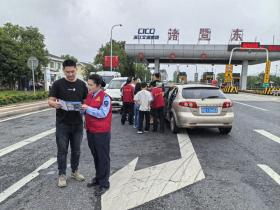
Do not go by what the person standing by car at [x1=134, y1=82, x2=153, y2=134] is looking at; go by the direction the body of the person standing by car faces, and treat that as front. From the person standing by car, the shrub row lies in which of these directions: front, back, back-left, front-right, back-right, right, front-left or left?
front-left

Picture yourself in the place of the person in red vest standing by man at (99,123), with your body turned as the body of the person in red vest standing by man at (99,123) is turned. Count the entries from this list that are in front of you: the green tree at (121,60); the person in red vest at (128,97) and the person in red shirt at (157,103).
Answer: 0

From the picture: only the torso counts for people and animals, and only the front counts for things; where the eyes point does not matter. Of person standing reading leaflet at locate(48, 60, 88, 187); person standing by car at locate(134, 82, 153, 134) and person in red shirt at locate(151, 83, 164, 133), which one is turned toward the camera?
person standing reading leaflet at locate(48, 60, 88, 187)

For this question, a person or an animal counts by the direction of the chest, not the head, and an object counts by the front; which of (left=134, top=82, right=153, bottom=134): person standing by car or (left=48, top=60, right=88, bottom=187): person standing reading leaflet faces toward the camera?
(left=48, top=60, right=88, bottom=187): person standing reading leaflet

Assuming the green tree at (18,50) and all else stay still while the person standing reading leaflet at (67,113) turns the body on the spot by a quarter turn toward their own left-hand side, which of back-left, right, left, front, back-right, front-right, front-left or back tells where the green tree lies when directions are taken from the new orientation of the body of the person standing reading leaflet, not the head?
left
